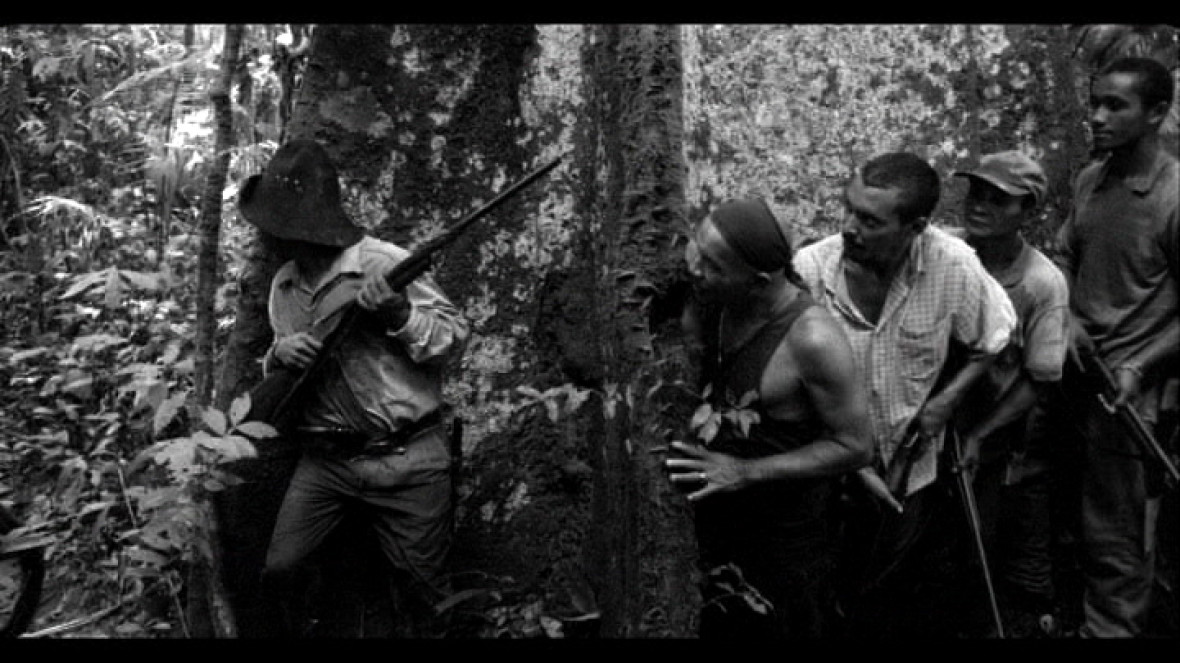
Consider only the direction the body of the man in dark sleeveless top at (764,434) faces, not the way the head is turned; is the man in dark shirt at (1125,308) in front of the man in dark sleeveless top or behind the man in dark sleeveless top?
behind

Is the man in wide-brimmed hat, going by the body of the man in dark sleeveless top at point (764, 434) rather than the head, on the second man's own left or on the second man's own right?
on the second man's own right

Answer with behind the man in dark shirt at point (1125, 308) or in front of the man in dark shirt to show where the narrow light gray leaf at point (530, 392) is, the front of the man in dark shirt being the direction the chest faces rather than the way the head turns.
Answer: in front

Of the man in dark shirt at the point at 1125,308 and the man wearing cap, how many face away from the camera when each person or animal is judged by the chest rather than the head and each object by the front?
0

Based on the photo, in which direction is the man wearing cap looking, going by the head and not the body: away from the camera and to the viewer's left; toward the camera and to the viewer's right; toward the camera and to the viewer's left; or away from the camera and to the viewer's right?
toward the camera and to the viewer's left

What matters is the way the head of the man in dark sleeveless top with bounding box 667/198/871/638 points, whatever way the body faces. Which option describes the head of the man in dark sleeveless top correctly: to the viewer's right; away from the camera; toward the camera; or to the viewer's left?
to the viewer's left

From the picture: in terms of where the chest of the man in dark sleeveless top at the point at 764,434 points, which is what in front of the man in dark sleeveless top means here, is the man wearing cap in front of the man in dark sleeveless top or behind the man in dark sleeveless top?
behind

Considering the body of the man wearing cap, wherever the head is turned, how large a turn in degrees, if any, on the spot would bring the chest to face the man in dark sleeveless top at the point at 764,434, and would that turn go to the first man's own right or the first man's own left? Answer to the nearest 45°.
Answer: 0° — they already face them

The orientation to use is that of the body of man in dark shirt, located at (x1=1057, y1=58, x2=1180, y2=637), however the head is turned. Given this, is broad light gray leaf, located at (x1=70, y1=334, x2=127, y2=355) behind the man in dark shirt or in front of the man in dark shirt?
in front
